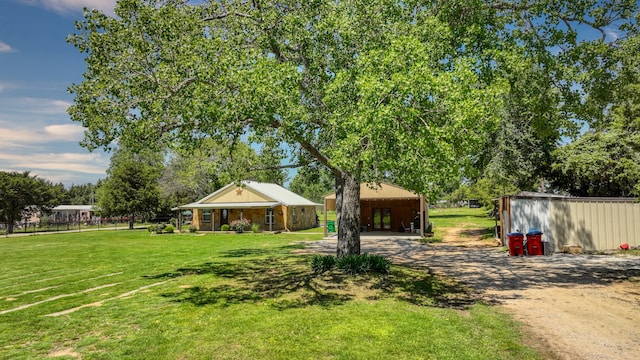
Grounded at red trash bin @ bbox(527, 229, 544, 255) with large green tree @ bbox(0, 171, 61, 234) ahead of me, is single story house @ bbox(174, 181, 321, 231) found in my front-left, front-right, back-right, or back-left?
front-right

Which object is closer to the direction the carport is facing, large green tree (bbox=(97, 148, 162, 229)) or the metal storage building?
the metal storage building

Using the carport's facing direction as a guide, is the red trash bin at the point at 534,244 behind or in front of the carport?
in front

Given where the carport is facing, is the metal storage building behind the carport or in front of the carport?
in front

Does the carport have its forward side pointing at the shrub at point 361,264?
yes

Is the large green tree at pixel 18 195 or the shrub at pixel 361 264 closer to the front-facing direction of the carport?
the shrub

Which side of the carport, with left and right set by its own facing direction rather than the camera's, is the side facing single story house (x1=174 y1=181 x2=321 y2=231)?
right

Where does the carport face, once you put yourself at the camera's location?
facing the viewer

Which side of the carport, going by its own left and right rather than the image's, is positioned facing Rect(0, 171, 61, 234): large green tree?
right

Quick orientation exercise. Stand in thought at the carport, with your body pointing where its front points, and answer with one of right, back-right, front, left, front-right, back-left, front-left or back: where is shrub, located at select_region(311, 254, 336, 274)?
front
